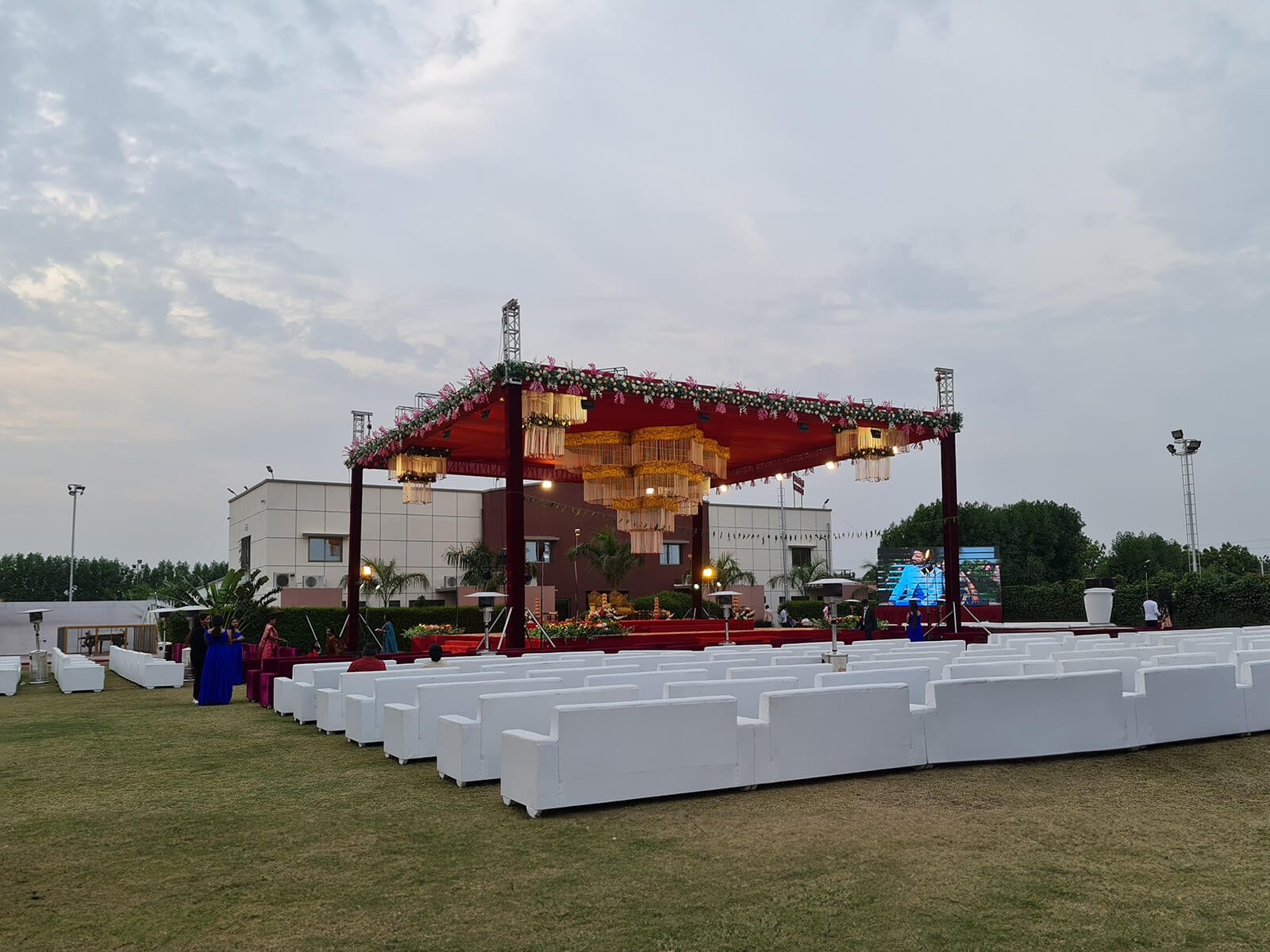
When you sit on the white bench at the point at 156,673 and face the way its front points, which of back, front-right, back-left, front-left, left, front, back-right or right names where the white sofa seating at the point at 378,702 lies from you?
back-right

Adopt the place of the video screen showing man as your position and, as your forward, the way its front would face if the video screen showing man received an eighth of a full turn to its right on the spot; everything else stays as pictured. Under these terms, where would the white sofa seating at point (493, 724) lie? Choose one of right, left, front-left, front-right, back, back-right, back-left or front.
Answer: front-left

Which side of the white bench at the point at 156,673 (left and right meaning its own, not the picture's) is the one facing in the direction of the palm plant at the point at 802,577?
front

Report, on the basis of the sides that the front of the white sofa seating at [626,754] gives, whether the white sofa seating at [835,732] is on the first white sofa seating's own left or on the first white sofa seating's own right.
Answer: on the first white sofa seating's own right

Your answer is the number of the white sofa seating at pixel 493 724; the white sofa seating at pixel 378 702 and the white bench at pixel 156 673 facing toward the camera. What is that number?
0

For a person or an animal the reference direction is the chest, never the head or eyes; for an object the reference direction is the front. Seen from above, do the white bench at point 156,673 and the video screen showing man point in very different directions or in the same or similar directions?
very different directions

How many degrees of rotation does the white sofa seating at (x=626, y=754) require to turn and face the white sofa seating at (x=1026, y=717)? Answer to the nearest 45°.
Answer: approximately 90° to its right

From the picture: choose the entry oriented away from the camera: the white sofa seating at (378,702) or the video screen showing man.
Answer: the white sofa seating

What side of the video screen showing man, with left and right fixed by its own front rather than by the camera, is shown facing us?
front

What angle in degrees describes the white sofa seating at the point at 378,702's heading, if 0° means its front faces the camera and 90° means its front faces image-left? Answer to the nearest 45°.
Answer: approximately 180°

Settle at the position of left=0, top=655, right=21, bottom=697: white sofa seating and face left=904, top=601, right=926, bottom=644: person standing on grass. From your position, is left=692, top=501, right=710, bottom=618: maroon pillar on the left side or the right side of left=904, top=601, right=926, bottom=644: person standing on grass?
left

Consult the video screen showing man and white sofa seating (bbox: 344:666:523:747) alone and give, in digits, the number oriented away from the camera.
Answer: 1

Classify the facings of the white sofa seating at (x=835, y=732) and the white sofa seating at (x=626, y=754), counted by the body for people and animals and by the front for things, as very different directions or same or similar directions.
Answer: same or similar directions

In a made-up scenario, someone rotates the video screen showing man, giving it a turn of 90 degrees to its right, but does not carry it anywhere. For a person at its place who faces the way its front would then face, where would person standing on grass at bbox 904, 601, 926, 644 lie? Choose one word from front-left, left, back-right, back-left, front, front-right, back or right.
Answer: left
